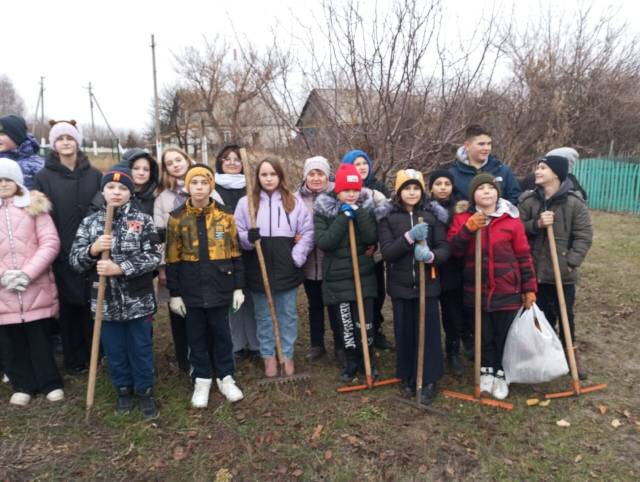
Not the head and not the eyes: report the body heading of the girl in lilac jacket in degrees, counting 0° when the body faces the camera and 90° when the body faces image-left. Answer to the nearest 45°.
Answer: approximately 0°

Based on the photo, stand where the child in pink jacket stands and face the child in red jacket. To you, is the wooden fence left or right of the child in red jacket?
left

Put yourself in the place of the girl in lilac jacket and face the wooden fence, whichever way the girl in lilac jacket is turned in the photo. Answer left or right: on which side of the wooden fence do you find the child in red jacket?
right

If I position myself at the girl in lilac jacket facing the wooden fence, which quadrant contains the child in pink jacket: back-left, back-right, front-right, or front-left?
back-left

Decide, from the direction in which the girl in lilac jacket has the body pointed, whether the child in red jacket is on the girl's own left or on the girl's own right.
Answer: on the girl's own left

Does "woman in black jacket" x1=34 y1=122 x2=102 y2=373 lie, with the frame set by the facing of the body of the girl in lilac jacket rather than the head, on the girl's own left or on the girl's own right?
on the girl's own right

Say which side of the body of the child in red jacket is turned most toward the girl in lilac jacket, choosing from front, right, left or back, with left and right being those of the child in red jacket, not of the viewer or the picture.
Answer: right

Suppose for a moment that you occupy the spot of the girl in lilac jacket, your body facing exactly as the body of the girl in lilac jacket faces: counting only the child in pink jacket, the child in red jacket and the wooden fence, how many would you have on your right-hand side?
1

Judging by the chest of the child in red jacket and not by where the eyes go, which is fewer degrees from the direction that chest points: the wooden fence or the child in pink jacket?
the child in pink jacket

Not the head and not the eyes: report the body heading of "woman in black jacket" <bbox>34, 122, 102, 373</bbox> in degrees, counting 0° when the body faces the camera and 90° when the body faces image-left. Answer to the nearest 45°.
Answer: approximately 0°

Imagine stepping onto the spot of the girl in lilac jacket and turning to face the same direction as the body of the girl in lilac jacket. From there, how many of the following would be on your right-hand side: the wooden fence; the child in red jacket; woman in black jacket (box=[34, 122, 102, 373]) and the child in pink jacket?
2

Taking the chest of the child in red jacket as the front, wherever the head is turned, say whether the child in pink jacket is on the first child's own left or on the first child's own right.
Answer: on the first child's own right
